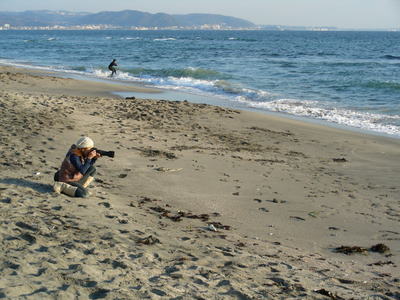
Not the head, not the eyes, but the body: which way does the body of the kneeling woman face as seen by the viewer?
to the viewer's right
